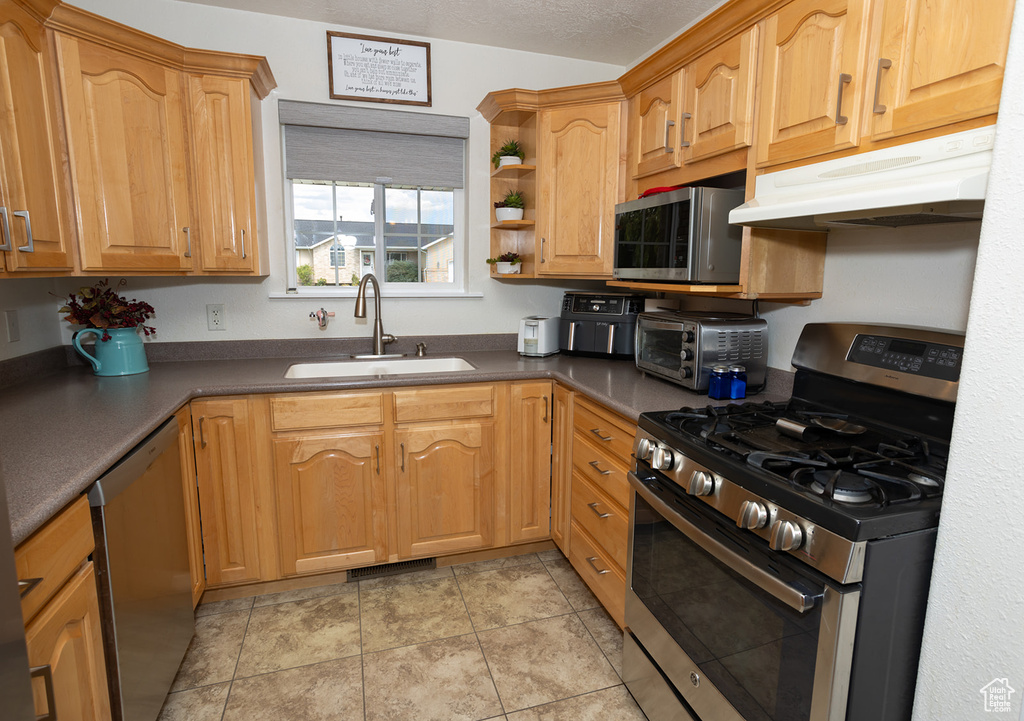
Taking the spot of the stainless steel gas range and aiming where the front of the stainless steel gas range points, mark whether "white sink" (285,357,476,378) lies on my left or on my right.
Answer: on my right

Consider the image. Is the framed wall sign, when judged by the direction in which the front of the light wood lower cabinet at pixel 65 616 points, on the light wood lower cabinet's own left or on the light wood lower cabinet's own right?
on the light wood lower cabinet's own left

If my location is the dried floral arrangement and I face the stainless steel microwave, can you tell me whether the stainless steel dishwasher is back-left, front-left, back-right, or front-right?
front-right

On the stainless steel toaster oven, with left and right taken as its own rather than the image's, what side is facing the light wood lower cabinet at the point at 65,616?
front

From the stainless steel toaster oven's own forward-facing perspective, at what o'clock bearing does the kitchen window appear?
The kitchen window is roughly at 2 o'clock from the stainless steel toaster oven.

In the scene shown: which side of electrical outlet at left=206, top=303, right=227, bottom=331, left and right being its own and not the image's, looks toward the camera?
front

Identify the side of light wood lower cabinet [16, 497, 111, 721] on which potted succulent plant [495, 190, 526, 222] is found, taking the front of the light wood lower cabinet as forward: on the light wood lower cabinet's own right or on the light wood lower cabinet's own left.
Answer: on the light wood lower cabinet's own left

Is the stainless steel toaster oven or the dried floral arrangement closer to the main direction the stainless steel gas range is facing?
the dried floral arrangement

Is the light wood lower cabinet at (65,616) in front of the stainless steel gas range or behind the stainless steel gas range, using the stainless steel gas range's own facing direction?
in front

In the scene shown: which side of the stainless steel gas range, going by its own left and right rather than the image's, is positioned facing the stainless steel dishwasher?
front

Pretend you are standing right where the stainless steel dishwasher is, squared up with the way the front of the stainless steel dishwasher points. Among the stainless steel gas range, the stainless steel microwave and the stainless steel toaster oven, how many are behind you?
0

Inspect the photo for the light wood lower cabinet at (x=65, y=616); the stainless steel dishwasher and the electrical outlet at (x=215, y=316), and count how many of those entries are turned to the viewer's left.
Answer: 0

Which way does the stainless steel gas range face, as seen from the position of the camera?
facing the viewer and to the left of the viewer

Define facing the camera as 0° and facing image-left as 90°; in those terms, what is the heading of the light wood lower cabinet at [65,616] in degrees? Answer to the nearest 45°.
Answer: approximately 315°

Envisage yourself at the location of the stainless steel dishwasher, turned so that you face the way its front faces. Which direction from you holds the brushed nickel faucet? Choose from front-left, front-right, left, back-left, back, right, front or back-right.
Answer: left

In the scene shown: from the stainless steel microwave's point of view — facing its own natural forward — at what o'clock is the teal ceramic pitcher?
The teal ceramic pitcher is roughly at 1 o'clock from the stainless steel microwave.

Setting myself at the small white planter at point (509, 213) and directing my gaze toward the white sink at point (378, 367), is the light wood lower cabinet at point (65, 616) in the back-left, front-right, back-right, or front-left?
front-left
